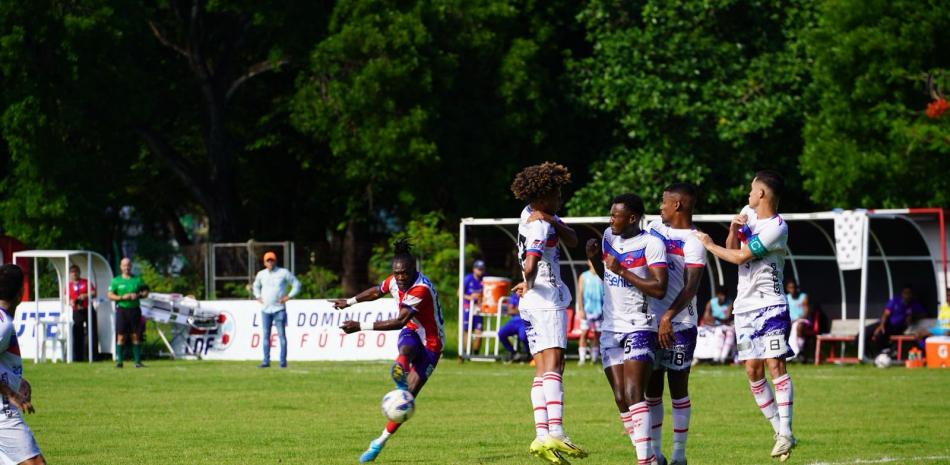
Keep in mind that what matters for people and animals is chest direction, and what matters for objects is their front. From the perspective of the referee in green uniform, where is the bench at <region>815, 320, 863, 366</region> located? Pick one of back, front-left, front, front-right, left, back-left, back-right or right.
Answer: left

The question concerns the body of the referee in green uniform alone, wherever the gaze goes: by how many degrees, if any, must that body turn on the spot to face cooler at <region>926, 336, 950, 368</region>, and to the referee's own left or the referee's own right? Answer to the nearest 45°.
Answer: approximately 90° to the referee's own left

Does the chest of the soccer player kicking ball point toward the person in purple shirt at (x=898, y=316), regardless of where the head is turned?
no

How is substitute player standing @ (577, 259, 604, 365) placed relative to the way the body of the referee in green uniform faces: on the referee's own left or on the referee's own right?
on the referee's own left

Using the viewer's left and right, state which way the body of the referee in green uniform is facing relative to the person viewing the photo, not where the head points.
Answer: facing the viewer

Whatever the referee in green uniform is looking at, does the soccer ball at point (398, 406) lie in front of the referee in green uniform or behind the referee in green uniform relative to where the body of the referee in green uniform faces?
in front

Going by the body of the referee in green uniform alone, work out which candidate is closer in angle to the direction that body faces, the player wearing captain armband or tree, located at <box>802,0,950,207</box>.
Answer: the player wearing captain armband

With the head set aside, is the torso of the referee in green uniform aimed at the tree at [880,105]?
no

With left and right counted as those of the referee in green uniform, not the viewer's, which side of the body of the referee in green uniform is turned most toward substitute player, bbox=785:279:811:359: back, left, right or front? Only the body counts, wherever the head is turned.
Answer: left

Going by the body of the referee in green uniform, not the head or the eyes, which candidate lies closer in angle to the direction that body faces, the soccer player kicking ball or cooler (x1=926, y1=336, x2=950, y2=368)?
the soccer player kicking ball

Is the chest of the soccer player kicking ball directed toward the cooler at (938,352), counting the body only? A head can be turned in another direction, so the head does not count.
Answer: no
